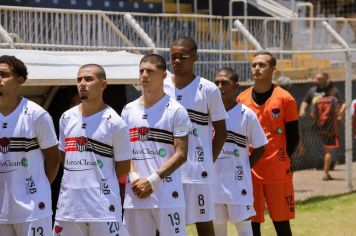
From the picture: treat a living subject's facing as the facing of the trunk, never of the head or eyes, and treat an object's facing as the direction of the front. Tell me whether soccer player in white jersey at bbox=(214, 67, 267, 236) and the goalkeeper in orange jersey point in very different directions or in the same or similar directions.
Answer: same or similar directions

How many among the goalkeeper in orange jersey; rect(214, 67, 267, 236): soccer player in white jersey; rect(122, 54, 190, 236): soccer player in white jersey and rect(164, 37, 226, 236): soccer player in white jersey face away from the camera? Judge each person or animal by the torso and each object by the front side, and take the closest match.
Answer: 0

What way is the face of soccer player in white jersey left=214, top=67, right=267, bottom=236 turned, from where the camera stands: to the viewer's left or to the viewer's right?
to the viewer's left

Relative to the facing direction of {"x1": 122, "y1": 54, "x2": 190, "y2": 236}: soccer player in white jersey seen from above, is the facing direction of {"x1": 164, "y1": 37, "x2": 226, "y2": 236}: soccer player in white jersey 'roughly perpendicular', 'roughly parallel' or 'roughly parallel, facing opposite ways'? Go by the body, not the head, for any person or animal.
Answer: roughly parallel

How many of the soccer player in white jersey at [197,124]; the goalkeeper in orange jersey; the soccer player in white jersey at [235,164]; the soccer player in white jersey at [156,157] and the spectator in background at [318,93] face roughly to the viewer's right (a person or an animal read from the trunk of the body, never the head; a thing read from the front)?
0

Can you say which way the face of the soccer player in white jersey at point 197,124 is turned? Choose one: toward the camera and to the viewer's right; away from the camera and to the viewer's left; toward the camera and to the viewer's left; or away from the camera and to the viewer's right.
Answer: toward the camera and to the viewer's left

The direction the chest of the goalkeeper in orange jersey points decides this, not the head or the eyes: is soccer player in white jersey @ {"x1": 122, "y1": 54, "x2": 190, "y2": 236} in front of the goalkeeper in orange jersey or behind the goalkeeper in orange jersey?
in front

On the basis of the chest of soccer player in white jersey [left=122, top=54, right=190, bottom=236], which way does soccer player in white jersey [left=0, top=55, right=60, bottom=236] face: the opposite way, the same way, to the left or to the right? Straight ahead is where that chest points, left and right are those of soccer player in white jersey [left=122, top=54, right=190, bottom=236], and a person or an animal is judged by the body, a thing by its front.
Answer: the same way

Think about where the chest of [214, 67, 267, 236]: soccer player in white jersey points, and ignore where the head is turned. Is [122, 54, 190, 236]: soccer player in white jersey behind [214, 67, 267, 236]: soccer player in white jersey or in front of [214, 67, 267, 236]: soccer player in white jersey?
in front

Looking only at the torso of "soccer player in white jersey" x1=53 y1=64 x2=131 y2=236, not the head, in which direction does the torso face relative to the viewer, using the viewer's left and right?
facing the viewer and to the left of the viewer

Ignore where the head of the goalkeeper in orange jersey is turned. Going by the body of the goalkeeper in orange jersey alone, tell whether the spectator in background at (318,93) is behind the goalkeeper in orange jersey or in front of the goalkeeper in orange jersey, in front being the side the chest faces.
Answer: behind
